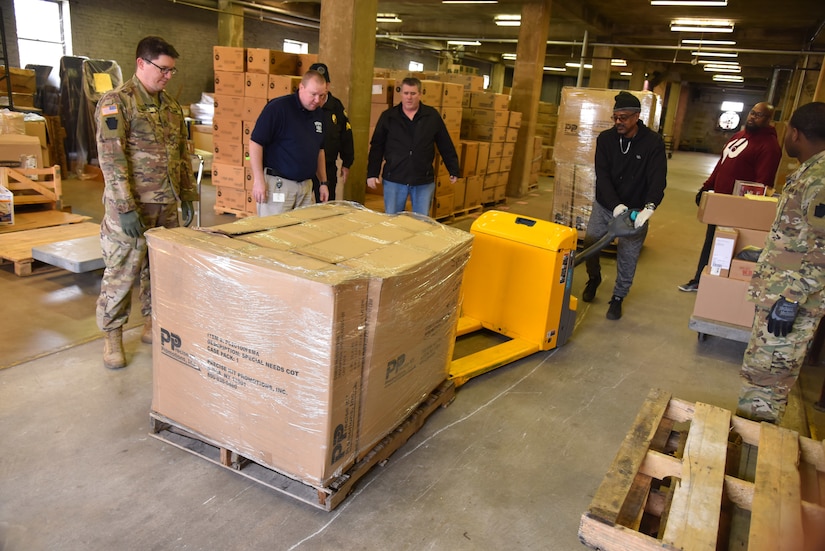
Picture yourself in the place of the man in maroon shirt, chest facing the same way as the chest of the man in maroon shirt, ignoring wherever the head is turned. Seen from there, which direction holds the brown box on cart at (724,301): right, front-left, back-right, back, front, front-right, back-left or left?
front-left

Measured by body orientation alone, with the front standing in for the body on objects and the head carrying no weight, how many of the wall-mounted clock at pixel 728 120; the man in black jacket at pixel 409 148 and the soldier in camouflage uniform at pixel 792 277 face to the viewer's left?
1

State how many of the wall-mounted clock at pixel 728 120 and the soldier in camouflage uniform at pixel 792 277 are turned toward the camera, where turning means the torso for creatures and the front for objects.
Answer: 1

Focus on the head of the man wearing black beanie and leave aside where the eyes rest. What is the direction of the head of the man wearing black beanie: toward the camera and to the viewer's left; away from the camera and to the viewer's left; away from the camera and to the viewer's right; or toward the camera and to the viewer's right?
toward the camera and to the viewer's left

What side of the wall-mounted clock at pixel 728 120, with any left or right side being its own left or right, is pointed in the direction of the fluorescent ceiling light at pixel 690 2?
front

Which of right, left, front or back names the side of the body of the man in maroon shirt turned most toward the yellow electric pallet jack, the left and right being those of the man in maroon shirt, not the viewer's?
front

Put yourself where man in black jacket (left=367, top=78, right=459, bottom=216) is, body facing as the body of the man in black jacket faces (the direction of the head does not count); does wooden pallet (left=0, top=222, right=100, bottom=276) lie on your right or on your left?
on your right

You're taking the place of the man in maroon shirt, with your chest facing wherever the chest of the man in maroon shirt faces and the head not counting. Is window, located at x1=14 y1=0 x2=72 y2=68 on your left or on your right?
on your right

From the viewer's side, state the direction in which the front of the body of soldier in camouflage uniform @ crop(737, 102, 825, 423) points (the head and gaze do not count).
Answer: to the viewer's left
